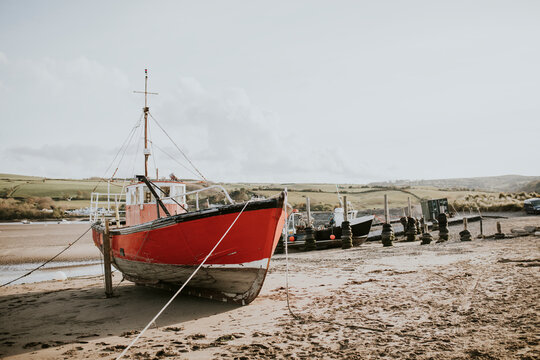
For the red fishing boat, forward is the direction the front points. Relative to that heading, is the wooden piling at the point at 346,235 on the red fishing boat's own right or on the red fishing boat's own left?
on the red fishing boat's own left

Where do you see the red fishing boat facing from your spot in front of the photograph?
facing the viewer and to the right of the viewer
